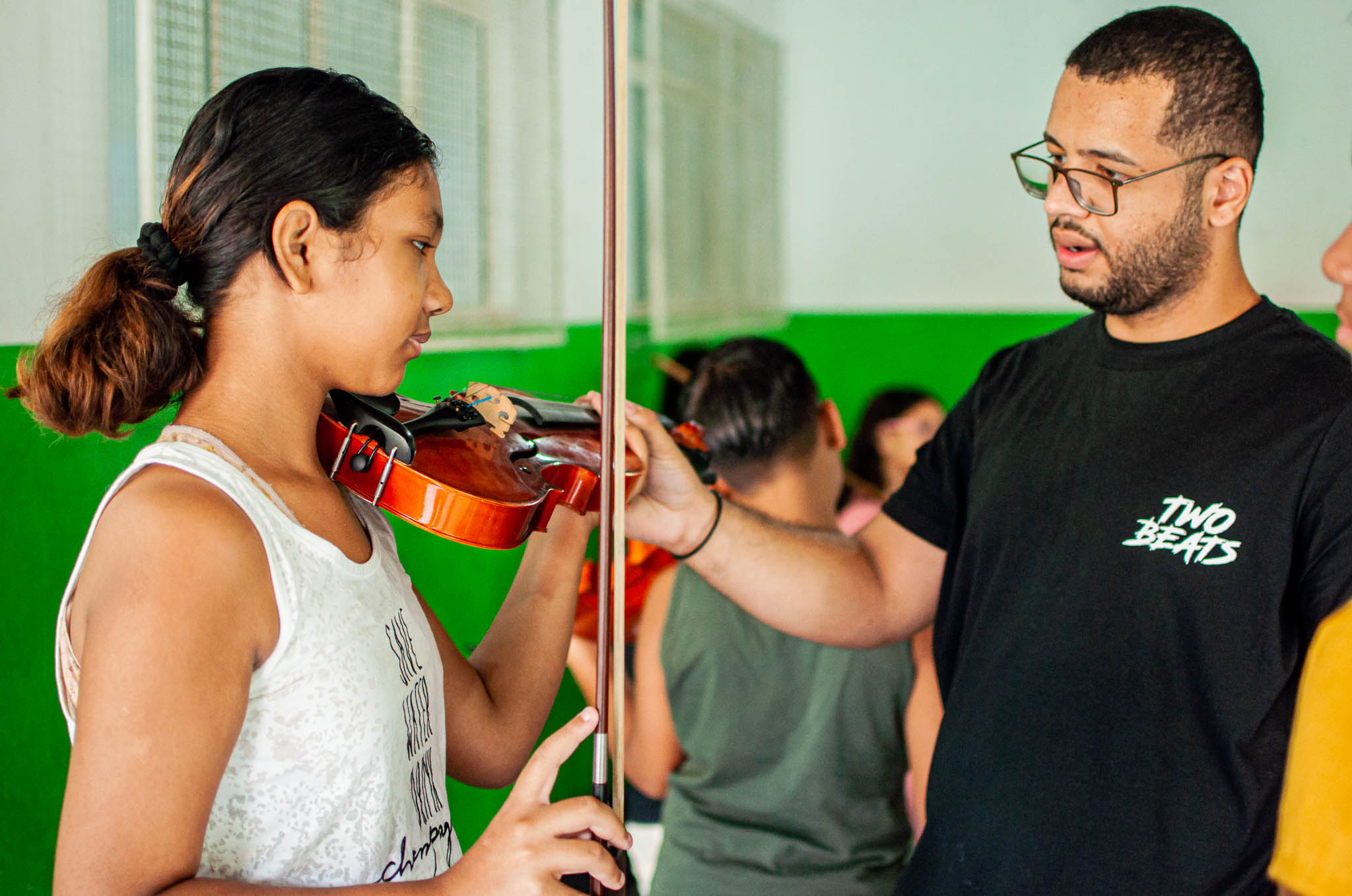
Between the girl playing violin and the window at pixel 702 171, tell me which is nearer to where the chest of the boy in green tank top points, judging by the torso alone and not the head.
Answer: the window

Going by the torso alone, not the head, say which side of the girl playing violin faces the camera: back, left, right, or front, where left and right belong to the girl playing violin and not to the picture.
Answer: right

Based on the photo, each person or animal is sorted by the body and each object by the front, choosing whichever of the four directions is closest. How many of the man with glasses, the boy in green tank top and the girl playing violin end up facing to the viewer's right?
1

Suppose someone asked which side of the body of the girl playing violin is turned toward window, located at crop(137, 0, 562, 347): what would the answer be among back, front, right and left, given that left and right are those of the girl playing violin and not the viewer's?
left

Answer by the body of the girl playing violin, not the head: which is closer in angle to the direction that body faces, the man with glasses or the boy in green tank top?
the man with glasses

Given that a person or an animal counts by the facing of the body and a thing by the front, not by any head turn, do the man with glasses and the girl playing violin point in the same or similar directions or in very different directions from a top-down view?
very different directions

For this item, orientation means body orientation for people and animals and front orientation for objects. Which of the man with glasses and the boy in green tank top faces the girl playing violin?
the man with glasses

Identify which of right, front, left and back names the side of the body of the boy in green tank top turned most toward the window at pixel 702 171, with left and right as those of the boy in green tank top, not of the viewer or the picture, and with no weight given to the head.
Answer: front

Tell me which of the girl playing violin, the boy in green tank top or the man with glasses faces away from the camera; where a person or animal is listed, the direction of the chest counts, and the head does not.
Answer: the boy in green tank top

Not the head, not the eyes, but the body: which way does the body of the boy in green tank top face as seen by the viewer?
away from the camera

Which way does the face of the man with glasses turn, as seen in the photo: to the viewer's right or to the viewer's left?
to the viewer's left

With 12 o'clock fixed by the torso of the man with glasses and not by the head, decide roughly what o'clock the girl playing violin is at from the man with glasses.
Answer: The girl playing violin is roughly at 12 o'clock from the man with glasses.

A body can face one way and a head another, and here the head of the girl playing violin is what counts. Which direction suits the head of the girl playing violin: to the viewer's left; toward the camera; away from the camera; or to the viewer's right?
to the viewer's right
